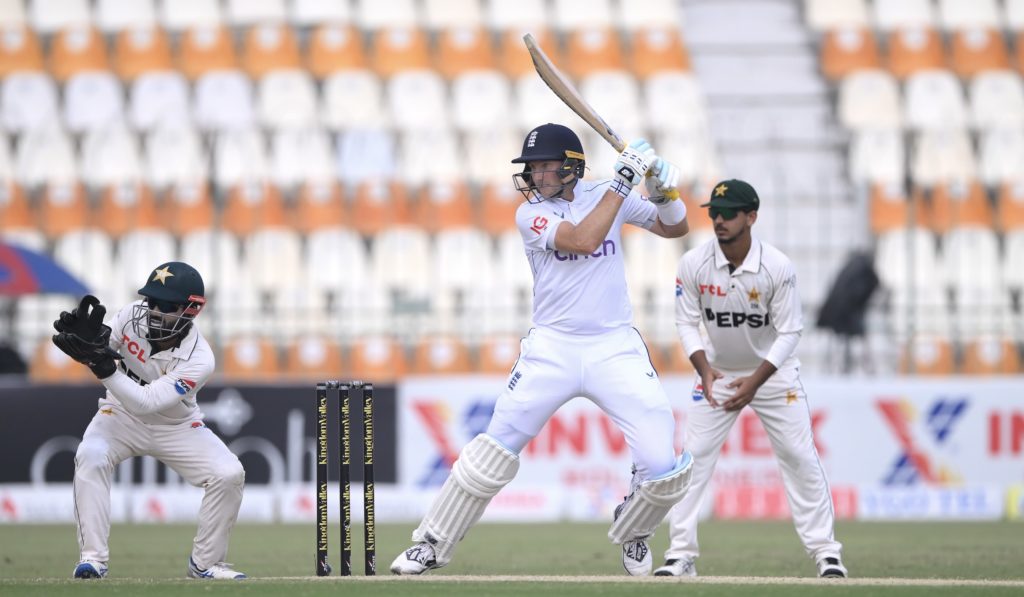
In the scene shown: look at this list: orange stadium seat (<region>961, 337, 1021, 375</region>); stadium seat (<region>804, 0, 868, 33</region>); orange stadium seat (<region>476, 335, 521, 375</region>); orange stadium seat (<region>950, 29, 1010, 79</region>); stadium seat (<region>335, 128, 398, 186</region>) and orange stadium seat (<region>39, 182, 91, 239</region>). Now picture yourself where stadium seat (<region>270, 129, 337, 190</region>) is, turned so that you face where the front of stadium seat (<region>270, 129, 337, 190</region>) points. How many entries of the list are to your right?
1

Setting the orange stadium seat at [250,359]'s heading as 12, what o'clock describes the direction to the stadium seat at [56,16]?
The stadium seat is roughly at 5 o'clock from the orange stadium seat.

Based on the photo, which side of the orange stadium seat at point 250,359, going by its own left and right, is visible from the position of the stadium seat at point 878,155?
left

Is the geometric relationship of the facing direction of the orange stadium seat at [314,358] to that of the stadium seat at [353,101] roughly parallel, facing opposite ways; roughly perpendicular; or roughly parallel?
roughly parallel

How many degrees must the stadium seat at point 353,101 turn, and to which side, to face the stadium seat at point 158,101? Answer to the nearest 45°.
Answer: approximately 90° to its right

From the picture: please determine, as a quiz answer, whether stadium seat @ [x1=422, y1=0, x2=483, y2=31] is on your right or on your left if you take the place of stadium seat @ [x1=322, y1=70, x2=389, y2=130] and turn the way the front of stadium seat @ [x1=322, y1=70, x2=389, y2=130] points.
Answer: on your left

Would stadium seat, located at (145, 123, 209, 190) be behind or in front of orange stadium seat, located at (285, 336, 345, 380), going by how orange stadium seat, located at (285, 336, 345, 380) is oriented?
behind

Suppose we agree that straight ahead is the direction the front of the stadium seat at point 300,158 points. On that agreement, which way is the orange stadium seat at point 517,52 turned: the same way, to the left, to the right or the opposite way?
the same way

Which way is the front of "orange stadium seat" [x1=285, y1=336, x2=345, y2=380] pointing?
toward the camera

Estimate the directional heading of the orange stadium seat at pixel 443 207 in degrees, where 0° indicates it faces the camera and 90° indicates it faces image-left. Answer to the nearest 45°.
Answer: approximately 0°

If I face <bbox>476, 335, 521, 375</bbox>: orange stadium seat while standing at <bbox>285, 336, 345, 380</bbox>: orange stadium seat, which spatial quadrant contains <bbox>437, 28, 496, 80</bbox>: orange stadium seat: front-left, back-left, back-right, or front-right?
front-left

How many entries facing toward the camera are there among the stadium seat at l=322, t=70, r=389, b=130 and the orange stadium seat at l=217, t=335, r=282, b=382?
2

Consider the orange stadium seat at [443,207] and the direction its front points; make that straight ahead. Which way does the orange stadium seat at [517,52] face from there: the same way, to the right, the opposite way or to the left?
the same way

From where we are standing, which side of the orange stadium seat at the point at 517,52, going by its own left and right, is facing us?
front
